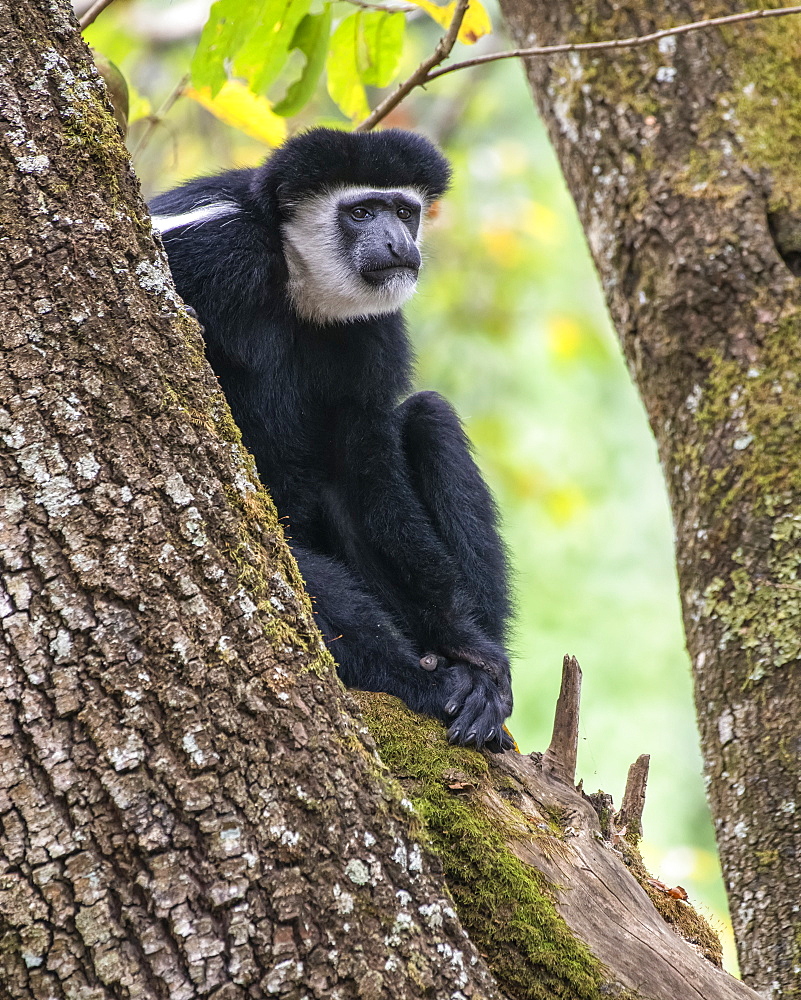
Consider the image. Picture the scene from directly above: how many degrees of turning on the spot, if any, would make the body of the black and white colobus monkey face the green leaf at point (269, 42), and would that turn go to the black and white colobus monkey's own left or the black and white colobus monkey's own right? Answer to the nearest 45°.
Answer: approximately 90° to the black and white colobus monkey's own right

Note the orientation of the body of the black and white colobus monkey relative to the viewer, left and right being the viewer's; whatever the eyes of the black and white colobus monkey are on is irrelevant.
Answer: facing the viewer and to the right of the viewer
